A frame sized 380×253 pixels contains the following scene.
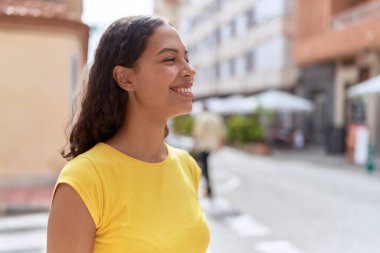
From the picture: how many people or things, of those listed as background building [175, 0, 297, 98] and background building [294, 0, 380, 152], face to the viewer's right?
0

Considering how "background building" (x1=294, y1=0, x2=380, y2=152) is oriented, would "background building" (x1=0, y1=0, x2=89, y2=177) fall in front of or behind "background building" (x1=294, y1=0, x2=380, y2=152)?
in front

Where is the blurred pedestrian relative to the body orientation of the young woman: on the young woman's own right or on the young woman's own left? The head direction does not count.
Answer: on the young woman's own left

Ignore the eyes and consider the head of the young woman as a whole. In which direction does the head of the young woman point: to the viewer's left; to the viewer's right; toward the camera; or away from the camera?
to the viewer's right

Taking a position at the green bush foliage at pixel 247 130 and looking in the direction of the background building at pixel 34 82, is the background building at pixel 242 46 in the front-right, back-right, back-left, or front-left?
back-right

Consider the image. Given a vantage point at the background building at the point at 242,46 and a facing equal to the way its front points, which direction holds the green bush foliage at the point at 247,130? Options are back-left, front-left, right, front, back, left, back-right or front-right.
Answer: front-left

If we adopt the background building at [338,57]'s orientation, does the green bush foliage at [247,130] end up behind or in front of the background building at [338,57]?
in front

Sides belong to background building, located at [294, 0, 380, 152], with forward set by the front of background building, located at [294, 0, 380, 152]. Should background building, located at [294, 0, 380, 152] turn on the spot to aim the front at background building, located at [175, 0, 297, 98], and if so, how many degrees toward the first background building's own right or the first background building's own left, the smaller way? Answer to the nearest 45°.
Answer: approximately 90° to the first background building's own right

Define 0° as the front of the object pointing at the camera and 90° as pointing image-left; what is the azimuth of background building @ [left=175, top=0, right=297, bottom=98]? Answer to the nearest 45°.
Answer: approximately 45°

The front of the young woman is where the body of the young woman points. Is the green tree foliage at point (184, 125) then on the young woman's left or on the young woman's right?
on the young woman's left

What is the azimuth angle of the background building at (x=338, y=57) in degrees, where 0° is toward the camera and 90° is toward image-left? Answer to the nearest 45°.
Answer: approximately 45°
